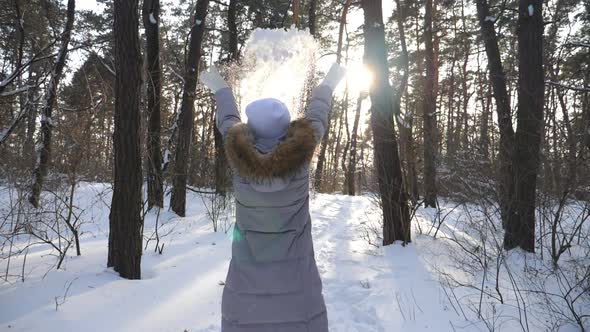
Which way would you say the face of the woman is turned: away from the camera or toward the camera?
away from the camera

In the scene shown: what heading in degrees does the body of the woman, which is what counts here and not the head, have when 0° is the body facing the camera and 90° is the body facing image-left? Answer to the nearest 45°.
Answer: approximately 180°

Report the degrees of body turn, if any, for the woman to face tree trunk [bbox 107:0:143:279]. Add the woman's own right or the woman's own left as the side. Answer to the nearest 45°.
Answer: approximately 45° to the woman's own left

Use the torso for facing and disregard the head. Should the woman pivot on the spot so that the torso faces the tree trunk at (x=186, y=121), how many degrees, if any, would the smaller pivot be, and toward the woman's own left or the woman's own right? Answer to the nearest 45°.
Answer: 0° — they already face it

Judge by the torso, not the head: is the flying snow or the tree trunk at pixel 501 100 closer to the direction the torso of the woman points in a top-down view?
the flying snow

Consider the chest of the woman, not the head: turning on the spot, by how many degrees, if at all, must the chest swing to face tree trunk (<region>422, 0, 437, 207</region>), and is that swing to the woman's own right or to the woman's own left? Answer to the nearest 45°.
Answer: approximately 45° to the woman's own right

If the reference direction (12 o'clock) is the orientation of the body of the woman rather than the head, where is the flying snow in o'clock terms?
The flying snow is roughly at 12 o'clock from the woman.

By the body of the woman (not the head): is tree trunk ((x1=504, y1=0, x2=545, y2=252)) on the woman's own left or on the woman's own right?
on the woman's own right
